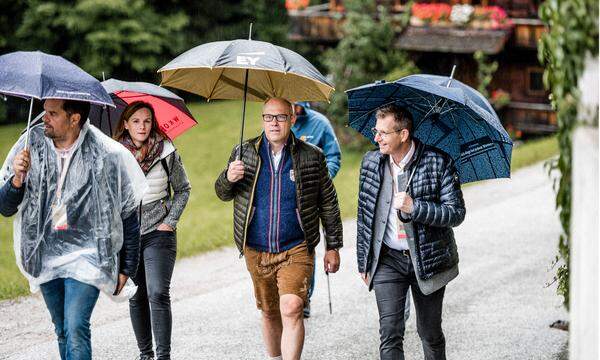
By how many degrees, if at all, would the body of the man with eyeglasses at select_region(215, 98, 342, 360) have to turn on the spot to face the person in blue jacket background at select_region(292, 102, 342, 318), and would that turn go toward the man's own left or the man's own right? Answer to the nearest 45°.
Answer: approximately 180°

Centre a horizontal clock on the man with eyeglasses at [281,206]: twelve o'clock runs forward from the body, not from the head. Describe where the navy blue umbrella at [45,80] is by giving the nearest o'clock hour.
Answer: The navy blue umbrella is roughly at 2 o'clock from the man with eyeglasses.

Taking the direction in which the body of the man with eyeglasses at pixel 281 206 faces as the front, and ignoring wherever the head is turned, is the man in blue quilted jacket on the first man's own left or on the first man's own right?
on the first man's own left

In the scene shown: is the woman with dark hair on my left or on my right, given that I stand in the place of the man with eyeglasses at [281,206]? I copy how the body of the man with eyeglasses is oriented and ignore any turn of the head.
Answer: on my right

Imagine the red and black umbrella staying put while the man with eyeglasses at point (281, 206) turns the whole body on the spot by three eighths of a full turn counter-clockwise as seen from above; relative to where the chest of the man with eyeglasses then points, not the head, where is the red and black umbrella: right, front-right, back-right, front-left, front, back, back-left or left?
left

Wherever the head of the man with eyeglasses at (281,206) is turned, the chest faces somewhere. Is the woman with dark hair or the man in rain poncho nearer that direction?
the man in rain poncho

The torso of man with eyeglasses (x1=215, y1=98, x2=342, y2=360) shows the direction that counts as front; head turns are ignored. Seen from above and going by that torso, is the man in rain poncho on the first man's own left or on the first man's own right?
on the first man's own right

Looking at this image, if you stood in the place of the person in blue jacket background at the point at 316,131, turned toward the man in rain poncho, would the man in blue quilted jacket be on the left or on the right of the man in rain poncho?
left

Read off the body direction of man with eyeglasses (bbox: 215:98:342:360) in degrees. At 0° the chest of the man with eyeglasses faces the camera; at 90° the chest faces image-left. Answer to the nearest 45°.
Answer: approximately 0°

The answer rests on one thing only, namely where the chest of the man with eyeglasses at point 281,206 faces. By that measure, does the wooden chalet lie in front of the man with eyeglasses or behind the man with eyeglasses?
behind

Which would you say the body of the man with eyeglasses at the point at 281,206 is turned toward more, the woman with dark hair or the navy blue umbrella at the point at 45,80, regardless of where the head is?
the navy blue umbrella
